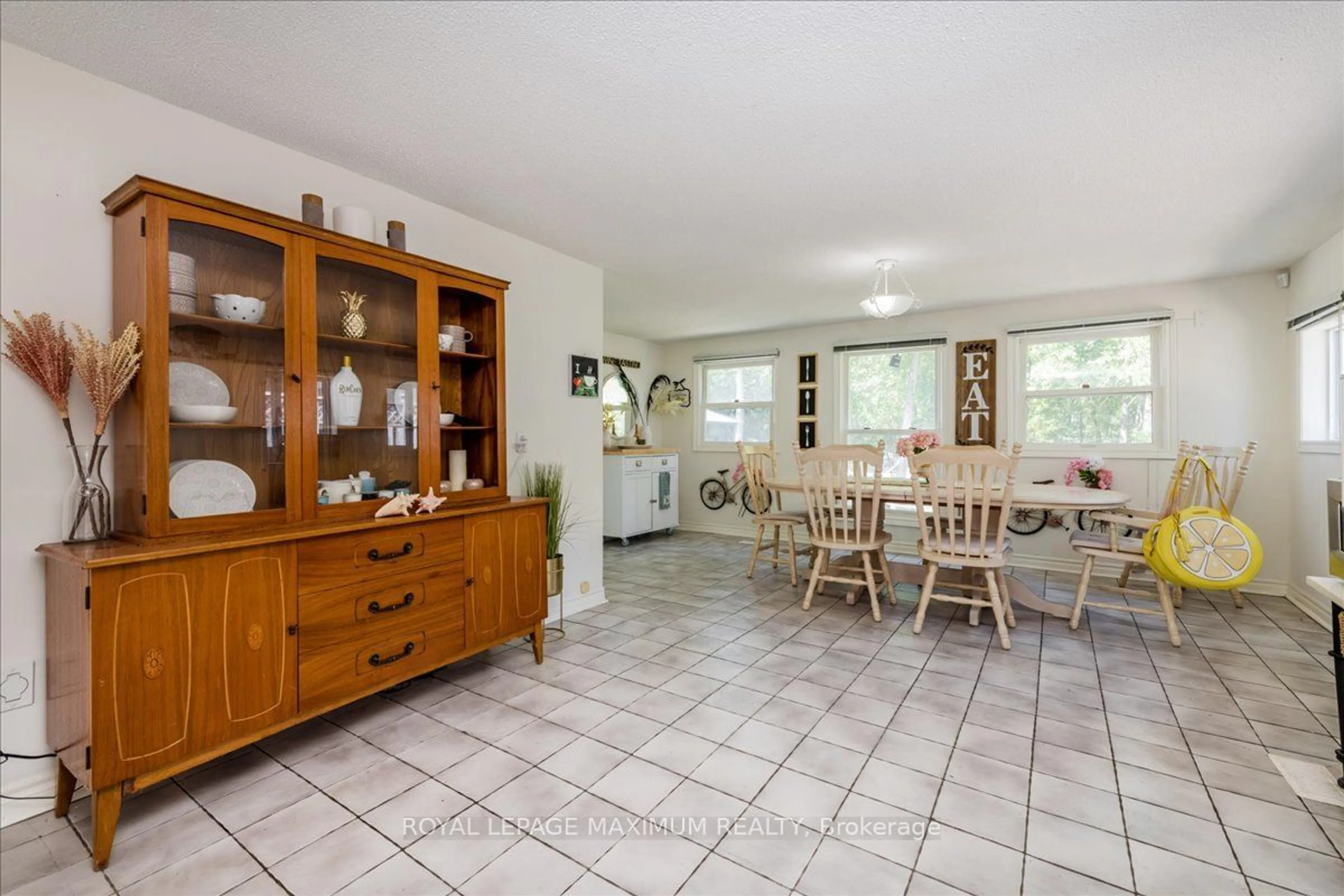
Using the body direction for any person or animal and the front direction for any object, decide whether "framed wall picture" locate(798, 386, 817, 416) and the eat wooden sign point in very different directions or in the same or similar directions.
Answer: same or similar directions

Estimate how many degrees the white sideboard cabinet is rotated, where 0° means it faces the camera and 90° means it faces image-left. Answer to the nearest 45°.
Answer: approximately 315°

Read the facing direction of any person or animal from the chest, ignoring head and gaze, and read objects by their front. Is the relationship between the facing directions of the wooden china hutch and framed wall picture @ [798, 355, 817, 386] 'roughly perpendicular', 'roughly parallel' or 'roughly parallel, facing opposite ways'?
roughly perpendicular

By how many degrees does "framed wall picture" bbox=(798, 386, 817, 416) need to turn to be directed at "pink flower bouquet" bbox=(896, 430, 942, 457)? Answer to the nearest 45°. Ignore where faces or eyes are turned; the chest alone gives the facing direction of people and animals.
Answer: approximately 45° to its left

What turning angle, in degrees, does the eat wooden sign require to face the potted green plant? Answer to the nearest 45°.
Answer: approximately 45° to its right

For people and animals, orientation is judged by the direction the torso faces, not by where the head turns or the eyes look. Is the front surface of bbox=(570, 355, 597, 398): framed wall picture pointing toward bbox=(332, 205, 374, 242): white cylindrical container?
no

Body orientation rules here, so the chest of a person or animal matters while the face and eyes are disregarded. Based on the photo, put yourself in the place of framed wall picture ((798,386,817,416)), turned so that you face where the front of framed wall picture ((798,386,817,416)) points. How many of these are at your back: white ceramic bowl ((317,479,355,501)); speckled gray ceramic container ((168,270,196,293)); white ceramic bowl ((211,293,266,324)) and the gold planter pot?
0

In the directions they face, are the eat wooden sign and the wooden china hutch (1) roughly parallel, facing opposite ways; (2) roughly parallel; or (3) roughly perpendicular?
roughly perpendicular

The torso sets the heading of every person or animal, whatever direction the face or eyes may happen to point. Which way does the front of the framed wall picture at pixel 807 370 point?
toward the camera

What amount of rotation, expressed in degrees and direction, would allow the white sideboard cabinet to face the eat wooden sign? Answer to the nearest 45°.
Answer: approximately 45° to its left

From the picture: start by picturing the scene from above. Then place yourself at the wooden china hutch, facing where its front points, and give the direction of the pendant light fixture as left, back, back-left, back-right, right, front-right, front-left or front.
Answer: front-left

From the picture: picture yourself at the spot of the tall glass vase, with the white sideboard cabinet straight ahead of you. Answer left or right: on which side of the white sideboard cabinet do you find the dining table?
right

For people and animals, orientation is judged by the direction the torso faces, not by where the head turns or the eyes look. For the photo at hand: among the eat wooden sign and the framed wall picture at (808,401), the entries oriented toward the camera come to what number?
2

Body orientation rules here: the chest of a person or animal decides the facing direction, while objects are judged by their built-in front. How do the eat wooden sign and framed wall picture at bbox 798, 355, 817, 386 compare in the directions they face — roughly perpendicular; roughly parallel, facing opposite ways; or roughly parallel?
roughly parallel

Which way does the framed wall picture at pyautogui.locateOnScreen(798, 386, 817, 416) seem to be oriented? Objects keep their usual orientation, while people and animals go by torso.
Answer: toward the camera

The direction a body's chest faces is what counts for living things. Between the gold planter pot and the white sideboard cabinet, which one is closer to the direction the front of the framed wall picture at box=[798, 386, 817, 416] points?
the gold planter pot

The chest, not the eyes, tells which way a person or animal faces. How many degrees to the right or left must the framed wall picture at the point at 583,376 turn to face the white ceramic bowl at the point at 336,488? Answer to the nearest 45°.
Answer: approximately 90° to its right

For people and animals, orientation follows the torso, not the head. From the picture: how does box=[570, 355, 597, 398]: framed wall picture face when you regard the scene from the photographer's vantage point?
facing the viewer and to the right of the viewer

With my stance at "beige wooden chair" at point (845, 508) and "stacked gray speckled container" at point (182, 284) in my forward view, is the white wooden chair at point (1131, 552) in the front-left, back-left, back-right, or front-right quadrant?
back-left

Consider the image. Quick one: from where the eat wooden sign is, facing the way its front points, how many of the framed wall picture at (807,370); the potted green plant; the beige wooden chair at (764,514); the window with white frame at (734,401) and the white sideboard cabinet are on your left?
0

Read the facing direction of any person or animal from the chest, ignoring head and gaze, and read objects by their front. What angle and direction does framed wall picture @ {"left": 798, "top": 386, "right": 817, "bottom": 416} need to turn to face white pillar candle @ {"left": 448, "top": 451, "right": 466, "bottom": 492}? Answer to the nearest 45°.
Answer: approximately 45° to its right
